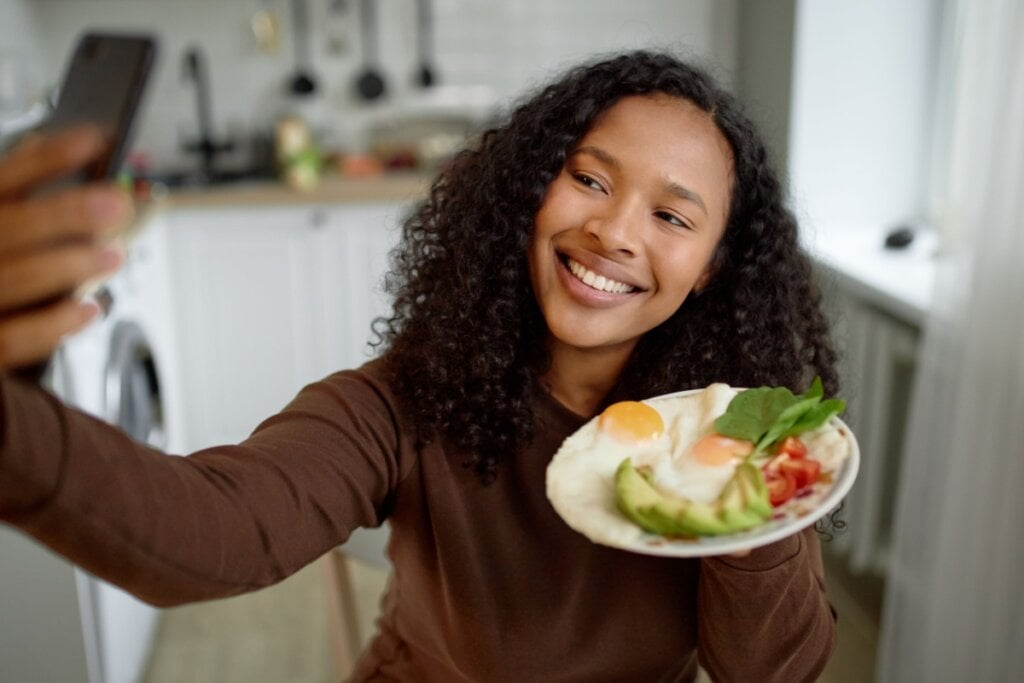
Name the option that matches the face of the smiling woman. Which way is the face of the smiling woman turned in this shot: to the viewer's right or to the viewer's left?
to the viewer's left

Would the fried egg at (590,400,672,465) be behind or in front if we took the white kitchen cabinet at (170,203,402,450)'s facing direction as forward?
in front

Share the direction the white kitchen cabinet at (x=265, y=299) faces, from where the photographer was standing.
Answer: facing the viewer

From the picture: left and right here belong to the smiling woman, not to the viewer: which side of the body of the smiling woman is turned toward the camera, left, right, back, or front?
front

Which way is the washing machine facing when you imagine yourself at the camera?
facing the viewer and to the right of the viewer

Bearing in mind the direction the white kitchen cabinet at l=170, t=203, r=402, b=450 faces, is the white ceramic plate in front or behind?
in front

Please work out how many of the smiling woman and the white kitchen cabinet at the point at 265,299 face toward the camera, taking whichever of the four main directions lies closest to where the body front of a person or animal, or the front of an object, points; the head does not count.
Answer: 2

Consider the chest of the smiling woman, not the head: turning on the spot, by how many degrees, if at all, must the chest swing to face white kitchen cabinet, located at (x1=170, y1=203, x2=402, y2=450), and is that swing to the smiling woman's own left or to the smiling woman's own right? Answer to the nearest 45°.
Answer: approximately 180°

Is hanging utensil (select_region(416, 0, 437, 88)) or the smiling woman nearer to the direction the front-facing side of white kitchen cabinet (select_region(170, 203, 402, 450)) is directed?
the smiling woman
